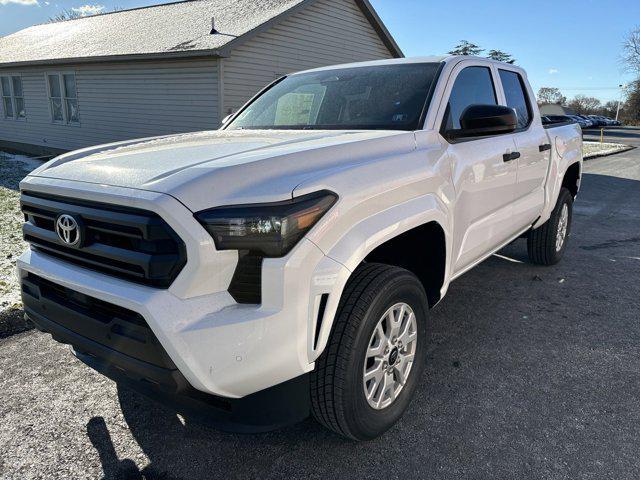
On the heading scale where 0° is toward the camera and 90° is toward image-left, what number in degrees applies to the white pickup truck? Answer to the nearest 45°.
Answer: approximately 45°

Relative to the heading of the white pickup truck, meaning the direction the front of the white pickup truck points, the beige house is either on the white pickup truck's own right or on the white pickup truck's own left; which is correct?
on the white pickup truck's own right
